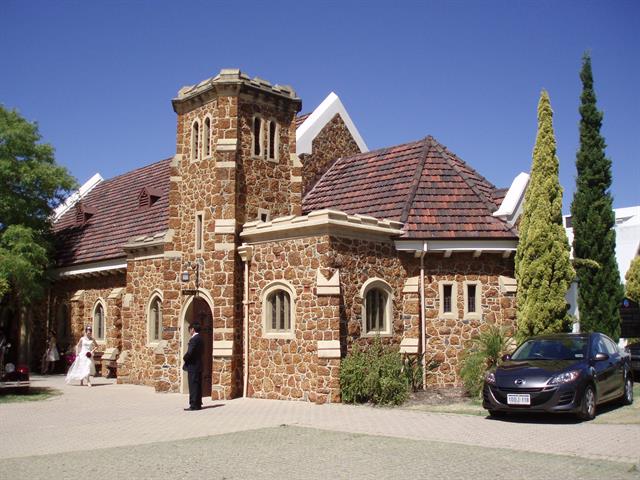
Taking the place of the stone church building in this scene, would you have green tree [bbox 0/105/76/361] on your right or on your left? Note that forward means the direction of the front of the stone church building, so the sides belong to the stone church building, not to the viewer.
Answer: on your right

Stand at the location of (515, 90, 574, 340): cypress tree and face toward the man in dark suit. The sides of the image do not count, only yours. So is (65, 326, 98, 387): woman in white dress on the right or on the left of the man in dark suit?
right

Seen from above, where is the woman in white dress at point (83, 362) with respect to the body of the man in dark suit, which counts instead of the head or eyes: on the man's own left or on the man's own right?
on the man's own right

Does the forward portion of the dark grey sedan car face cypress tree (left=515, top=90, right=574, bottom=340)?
no

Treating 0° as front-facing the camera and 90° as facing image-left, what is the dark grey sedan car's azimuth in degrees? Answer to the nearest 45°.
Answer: approximately 45°

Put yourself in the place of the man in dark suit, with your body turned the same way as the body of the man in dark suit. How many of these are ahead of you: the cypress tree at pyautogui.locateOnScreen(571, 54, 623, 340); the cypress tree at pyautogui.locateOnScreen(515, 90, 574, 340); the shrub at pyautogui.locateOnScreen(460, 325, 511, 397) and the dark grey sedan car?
0

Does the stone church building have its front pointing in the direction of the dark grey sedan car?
no

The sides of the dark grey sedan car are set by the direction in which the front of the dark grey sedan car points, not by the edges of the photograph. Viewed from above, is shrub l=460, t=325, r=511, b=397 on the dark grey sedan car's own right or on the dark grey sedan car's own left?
on the dark grey sedan car's own right

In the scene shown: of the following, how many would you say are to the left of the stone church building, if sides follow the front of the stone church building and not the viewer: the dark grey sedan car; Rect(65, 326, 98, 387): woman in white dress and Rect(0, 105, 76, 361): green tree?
1

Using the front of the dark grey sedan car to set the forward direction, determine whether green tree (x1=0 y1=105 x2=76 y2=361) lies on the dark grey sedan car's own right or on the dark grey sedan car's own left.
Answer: on the dark grey sedan car's own right

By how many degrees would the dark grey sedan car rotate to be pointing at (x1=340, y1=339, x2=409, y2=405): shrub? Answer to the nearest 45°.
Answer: approximately 90° to its right

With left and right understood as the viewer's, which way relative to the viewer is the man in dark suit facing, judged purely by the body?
facing to the left of the viewer

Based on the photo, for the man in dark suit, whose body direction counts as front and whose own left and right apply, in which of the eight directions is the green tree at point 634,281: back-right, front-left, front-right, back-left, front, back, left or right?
back-right

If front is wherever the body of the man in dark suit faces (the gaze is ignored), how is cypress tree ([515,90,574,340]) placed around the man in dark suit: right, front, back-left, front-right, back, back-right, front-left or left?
back

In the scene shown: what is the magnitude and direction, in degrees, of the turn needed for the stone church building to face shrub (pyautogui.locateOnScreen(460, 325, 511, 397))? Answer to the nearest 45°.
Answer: approximately 90° to its left

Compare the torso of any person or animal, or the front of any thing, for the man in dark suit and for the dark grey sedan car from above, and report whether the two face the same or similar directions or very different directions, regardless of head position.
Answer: same or similar directions

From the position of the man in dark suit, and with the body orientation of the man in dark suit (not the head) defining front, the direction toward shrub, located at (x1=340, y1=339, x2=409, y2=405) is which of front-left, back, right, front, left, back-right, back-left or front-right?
back

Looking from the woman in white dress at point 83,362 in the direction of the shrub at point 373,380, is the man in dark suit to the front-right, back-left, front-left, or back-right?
front-right
